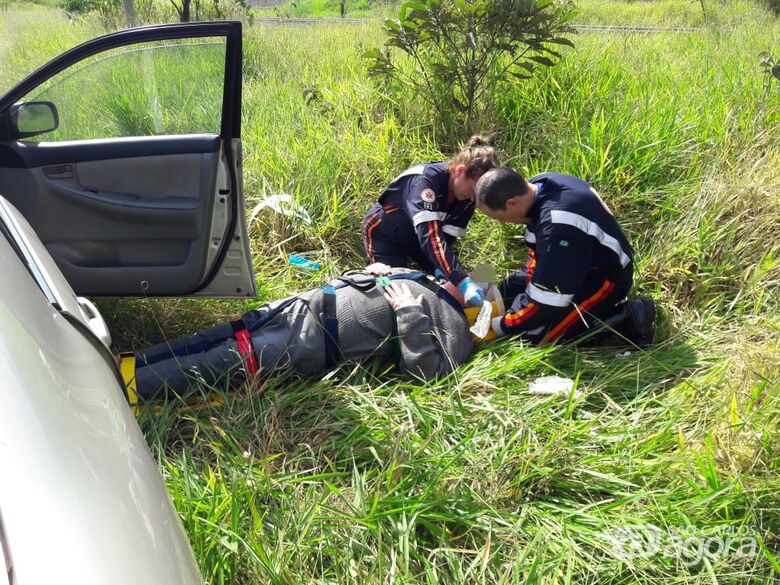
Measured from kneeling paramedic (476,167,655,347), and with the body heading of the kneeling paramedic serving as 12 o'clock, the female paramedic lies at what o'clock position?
The female paramedic is roughly at 1 o'clock from the kneeling paramedic.

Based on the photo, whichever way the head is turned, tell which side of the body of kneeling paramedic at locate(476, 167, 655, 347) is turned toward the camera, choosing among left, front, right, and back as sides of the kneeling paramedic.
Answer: left

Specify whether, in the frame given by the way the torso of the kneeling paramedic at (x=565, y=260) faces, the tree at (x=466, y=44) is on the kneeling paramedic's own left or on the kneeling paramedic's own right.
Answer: on the kneeling paramedic's own right

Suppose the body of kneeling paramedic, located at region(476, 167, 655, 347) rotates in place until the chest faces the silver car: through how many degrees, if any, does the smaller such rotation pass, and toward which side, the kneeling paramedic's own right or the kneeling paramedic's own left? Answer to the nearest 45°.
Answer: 0° — they already face it

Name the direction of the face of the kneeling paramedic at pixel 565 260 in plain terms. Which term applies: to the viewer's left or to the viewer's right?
to the viewer's left
